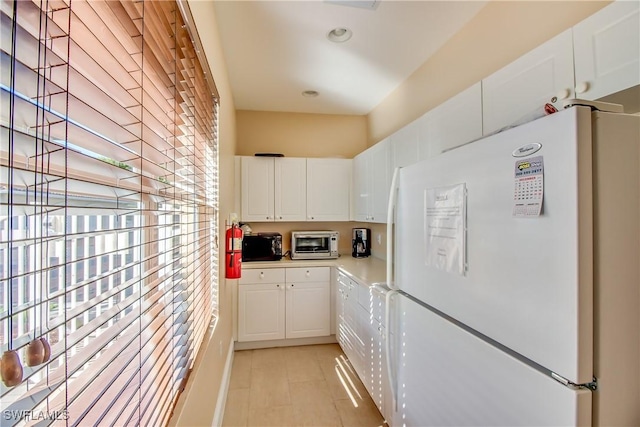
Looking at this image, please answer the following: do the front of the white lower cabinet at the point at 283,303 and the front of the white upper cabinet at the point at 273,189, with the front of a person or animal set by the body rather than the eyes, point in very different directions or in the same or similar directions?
same or similar directions

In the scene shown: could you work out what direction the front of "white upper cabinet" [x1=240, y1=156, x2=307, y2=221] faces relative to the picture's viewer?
facing the viewer

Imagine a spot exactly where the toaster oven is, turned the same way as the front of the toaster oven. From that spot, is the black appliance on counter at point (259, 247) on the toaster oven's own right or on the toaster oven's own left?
on the toaster oven's own right

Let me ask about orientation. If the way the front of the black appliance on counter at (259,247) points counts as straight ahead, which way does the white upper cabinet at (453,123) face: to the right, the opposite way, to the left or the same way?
to the right

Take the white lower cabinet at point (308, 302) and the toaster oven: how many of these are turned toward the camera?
2

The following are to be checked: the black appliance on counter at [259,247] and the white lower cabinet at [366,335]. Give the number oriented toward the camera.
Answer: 1

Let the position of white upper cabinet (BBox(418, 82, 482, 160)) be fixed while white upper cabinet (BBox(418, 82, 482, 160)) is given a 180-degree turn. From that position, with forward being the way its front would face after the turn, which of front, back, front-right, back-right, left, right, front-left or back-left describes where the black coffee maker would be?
left

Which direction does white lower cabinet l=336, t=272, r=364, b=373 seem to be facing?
to the viewer's left

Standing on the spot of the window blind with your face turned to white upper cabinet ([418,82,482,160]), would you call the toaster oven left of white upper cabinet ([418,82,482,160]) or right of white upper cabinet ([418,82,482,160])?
left

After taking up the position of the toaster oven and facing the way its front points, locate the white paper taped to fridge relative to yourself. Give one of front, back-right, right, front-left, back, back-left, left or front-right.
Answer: front

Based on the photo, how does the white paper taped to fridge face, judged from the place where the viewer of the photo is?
facing the viewer and to the left of the viewer

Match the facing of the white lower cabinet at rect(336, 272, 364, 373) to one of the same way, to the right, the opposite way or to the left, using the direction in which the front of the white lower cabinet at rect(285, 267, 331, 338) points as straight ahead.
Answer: to the right
